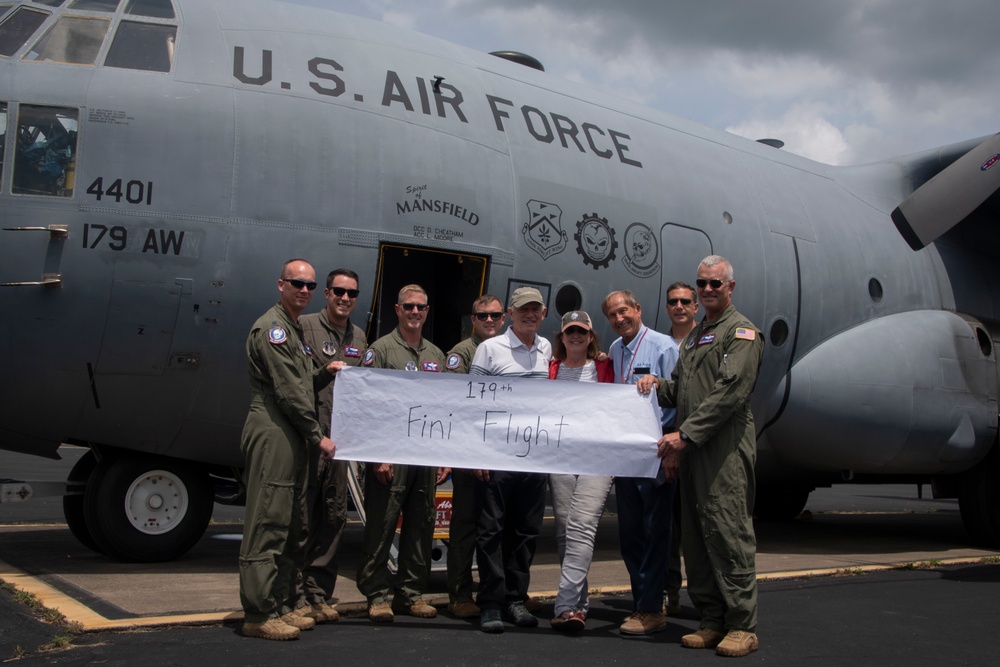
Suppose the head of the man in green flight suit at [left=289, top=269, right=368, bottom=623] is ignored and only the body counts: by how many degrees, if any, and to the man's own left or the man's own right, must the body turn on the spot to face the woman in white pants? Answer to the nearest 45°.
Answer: approximately 45° to the man's own left

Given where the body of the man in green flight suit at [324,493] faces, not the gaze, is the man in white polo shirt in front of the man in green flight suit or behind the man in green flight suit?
in front

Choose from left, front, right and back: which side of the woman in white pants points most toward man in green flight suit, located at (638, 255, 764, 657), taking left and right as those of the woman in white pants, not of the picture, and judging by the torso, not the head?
left

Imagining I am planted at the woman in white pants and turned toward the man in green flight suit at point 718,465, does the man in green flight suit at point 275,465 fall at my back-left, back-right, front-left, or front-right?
back-right

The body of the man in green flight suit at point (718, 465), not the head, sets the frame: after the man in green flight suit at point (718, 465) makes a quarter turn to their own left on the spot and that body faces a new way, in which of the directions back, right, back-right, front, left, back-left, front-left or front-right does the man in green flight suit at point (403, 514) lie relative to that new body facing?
back-right
